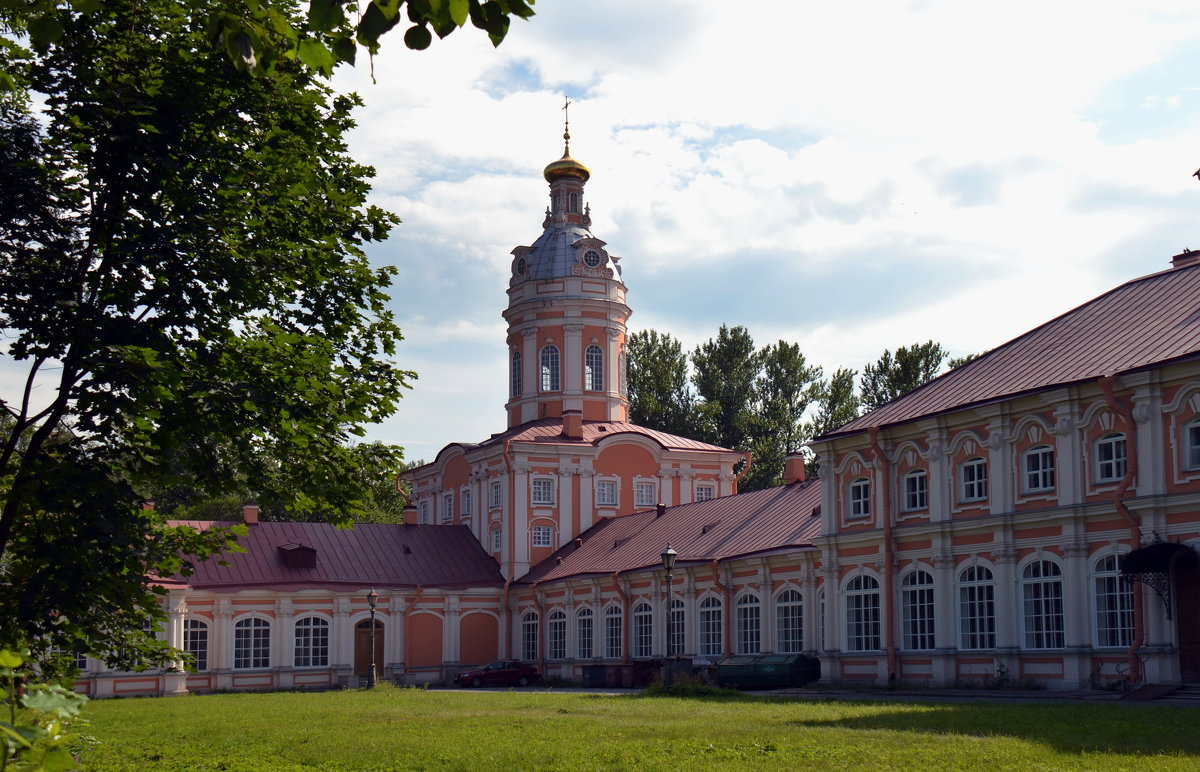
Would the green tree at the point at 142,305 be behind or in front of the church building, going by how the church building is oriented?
in front

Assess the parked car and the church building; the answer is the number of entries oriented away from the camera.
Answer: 0

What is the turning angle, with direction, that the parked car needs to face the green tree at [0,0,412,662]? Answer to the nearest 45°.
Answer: approximately 90° to its left

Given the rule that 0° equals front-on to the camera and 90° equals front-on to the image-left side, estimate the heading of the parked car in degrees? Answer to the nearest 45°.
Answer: approximately 90°

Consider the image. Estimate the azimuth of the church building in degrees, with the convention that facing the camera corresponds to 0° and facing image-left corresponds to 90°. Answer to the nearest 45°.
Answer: approximately 45°
